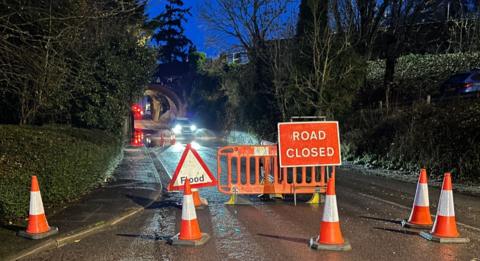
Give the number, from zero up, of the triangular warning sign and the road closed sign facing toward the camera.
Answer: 2

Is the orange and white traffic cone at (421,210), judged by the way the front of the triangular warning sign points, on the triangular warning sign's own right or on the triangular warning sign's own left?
on the triangular warning sign's own left

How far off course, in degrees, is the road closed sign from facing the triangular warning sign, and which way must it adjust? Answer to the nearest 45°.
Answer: approximately 90° to its right

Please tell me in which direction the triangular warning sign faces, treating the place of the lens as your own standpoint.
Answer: facing the viewer

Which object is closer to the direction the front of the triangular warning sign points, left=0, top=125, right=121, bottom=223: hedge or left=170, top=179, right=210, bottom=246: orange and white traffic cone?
the orange and white traffic cone

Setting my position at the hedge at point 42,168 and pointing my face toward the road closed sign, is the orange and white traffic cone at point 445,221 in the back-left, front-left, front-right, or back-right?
front-right

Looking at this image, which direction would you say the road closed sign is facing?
toward the camera

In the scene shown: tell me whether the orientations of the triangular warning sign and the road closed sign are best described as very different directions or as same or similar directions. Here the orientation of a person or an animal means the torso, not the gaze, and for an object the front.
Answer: same or similar directions

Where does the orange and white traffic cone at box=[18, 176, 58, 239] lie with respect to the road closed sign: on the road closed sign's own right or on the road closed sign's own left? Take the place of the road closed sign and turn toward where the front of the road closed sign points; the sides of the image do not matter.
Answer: on the road closed sign's own right

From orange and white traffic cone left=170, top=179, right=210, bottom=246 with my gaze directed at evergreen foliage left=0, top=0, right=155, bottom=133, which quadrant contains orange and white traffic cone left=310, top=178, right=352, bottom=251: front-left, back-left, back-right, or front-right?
back-right

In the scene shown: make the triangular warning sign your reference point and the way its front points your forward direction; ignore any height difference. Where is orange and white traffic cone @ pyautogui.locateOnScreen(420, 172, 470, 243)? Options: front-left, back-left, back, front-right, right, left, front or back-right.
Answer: front-left

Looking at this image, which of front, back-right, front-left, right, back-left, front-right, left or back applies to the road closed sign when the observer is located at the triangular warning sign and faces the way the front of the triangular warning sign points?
left

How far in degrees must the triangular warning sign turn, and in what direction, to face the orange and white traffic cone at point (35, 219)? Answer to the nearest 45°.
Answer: approximately 45° to its right

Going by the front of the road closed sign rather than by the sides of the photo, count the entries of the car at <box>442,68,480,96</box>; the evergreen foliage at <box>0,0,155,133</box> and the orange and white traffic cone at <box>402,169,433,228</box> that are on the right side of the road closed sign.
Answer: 1

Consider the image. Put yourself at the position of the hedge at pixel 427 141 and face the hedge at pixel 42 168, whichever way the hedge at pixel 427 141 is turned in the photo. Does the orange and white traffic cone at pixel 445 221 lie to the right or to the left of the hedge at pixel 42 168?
left

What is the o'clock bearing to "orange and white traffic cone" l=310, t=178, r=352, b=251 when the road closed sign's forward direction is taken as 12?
The orange and white traffic cone is roughly at 12 o'clock from the road closed sign.
